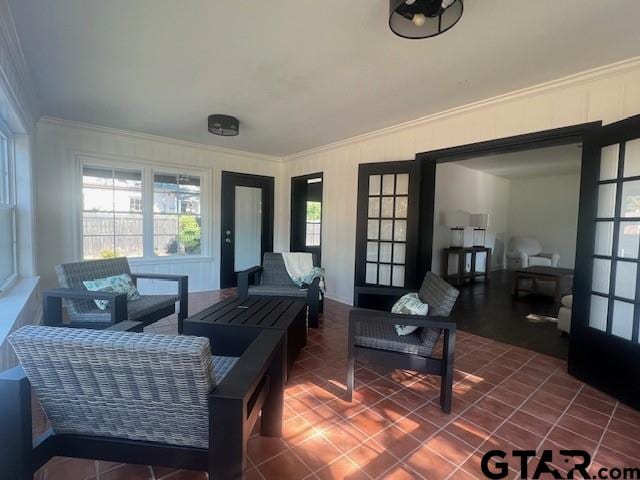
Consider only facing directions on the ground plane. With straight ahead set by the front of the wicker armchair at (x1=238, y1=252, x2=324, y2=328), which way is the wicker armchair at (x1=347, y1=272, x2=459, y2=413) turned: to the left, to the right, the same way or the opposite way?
to the right

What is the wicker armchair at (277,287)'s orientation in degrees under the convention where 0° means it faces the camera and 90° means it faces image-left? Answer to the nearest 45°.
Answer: approximately 45°

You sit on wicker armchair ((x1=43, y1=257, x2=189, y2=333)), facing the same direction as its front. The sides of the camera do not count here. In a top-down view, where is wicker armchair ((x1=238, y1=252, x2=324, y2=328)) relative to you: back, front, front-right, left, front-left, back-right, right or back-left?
front-left

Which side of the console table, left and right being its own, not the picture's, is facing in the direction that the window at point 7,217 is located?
right

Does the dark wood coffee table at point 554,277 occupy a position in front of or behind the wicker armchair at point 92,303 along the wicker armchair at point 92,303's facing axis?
in front

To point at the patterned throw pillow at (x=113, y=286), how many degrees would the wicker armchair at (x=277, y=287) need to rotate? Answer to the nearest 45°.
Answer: approximately 45° to its right

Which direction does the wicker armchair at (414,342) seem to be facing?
to the viewer's left

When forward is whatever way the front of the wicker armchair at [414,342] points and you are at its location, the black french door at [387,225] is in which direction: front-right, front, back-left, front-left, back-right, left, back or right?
right

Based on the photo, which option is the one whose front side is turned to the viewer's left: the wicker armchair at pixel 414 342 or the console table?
the wicker armchair

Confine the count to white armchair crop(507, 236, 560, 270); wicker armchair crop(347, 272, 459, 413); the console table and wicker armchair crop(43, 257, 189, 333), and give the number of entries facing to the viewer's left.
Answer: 1

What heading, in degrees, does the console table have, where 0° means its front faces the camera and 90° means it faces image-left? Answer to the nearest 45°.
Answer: approximately 315°

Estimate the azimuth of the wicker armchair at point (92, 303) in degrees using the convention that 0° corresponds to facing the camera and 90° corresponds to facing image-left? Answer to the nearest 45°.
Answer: approximately 315°

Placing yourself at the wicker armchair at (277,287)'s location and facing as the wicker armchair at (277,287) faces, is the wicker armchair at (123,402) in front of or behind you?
in front

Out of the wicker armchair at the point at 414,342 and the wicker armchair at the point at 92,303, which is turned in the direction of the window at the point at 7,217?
the wicker armchair at the point at 414,342

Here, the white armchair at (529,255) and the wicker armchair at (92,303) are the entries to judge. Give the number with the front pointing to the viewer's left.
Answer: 0
